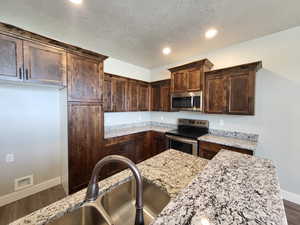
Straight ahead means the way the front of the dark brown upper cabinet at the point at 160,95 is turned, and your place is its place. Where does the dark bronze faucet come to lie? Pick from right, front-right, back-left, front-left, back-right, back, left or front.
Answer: front-left

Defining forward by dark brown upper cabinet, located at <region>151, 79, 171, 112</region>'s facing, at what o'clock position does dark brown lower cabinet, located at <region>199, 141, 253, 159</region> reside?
The dark brown lower cabinet is roughly at 9 o'clock from the dark brown upper cabinet.

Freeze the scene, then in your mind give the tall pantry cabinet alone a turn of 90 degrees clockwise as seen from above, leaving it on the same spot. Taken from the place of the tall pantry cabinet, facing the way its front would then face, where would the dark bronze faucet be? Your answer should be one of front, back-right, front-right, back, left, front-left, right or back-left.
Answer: front-left

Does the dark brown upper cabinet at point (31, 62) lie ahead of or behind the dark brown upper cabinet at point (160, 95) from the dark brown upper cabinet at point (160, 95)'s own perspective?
ahead

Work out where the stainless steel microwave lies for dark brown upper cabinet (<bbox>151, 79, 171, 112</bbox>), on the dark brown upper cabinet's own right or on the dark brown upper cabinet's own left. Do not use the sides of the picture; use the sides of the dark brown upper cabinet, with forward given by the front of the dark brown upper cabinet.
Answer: on the dark brown upper cabinet's own left

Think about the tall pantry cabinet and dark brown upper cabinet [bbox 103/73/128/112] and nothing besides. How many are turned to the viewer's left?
0

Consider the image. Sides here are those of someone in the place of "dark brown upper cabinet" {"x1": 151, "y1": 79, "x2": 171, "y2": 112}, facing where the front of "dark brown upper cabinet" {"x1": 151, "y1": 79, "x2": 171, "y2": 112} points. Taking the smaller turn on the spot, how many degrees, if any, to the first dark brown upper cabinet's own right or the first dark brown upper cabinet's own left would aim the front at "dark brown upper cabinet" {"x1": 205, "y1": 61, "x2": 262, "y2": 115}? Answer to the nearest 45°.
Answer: approximately 90° to the first dark brown upper cabinet's own left

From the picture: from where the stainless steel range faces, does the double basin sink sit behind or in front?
in front

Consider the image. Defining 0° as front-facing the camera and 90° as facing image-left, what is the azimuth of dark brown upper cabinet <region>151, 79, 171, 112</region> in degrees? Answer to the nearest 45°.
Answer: approximately 45°

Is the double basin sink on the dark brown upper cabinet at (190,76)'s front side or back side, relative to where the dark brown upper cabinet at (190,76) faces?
on the front side
